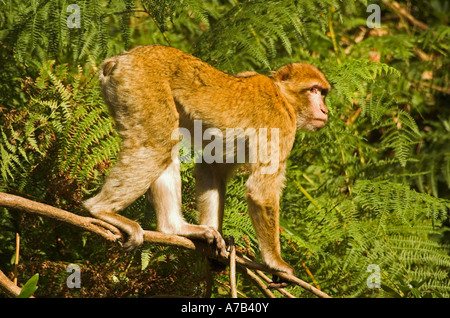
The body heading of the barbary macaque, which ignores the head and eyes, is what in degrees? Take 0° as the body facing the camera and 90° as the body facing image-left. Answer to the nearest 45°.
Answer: approximately 270°
